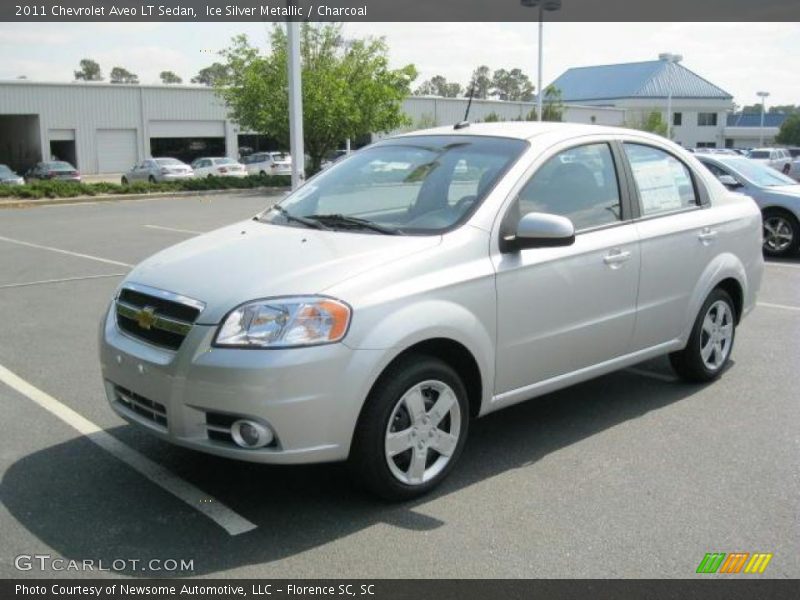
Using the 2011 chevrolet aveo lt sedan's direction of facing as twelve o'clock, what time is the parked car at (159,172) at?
The parked car is roughly at 4 o'clock from the 2011 chevrolet aveo lt sedan.

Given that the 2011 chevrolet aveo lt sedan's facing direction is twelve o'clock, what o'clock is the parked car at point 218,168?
The parked car is roughly at 4 o'clock from the 2011 chevrolet aveo lt sedan.

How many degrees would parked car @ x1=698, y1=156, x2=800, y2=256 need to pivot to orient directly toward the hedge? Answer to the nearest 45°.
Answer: approximately 180°

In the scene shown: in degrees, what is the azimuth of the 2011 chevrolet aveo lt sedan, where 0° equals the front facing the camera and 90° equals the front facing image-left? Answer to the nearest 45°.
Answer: approximately 45°

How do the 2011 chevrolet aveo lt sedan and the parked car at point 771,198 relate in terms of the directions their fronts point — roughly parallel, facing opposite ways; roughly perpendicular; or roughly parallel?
roughly perpendicular

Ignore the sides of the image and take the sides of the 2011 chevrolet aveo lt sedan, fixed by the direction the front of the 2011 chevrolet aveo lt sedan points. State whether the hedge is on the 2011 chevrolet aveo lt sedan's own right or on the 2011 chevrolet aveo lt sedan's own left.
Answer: on the 2011 chevrolet aveo lt sedan's own right

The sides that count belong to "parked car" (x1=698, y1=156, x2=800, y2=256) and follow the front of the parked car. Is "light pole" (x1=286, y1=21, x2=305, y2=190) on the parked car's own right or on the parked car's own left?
on the parked car's own right

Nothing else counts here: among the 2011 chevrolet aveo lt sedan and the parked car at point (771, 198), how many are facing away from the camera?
0

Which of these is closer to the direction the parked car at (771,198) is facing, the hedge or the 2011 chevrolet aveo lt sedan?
the 2011 chevrolet aveo lt sedan

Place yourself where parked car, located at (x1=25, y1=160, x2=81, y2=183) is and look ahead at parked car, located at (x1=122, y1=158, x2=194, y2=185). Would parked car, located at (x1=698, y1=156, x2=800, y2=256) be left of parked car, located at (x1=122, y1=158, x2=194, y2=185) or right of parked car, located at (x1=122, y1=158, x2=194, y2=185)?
right
